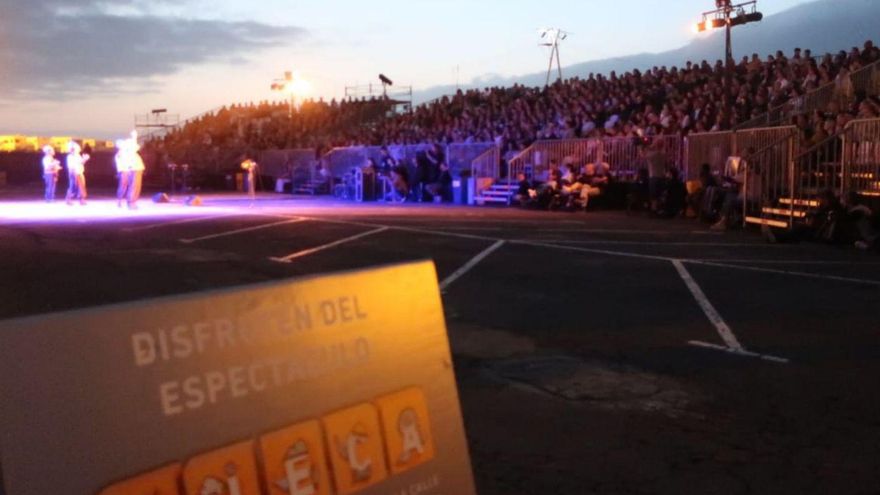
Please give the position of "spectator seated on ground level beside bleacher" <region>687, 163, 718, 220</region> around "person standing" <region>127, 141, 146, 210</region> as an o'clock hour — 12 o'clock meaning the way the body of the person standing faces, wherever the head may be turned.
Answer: The spectator seated on ground level beside bleacher is roughly at 1 o'clock from the person standing.

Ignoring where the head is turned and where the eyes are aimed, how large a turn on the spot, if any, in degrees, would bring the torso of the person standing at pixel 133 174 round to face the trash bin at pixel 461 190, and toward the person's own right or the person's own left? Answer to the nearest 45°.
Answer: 0° — they already face it

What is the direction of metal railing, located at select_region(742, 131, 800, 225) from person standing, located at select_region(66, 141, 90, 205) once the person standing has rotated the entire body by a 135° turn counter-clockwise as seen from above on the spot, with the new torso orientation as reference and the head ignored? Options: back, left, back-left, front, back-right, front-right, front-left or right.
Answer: back

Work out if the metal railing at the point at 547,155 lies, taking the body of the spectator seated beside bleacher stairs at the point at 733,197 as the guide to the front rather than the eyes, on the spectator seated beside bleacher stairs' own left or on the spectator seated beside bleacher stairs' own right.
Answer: on the spectator seated beside bleacher stairs' own right

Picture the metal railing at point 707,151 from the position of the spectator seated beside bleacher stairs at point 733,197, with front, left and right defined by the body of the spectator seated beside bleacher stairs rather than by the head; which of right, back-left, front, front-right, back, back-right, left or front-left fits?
back-right

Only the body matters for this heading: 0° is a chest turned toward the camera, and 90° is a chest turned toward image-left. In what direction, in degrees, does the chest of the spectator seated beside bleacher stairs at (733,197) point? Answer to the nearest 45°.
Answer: approximately 45°

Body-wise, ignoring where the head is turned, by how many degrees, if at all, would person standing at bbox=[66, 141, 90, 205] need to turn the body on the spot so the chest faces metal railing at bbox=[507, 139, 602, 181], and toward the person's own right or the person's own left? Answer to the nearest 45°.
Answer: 0° — they already face it

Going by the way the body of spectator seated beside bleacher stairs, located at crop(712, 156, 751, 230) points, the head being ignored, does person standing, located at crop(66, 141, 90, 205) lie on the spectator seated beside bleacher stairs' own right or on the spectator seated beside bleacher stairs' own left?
on the spectator seated beside bleacher stairs' own right

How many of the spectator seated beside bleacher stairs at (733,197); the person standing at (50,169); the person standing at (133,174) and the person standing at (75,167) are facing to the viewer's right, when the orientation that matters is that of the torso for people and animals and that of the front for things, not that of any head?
3

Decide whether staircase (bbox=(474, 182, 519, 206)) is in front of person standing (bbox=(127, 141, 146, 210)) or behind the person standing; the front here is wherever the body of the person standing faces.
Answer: in front

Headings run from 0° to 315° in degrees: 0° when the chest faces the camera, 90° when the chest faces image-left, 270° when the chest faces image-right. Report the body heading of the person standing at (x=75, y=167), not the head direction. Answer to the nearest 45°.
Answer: approximately 270°
